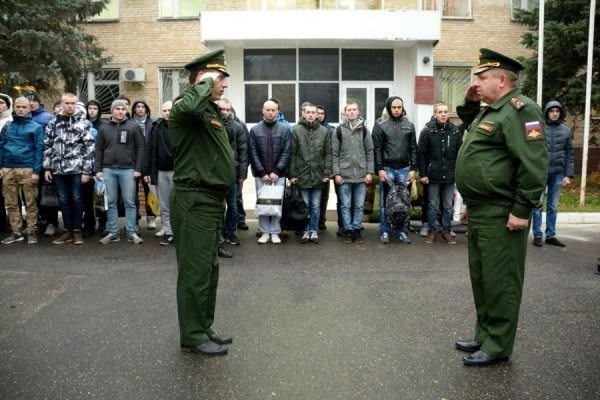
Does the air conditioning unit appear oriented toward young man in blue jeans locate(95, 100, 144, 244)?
yes

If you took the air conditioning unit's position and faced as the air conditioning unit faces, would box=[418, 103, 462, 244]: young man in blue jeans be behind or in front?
in front

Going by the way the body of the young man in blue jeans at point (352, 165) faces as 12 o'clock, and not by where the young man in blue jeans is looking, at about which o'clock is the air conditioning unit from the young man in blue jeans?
The air conditioning unit is roughly at 5 o'clock from the young man in blue jeans.

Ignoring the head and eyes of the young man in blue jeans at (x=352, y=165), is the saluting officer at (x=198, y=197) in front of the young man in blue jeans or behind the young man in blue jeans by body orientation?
in front

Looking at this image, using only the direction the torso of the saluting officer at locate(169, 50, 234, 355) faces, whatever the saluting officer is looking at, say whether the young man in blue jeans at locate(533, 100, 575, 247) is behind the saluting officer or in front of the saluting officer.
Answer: in front

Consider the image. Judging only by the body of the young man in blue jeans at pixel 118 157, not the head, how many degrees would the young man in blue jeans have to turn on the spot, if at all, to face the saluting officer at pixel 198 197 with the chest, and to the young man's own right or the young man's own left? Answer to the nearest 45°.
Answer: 0° — they already face them

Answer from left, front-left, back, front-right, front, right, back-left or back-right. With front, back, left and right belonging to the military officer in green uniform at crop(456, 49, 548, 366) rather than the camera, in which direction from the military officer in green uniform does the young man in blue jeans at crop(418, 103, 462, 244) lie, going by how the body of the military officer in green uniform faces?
right

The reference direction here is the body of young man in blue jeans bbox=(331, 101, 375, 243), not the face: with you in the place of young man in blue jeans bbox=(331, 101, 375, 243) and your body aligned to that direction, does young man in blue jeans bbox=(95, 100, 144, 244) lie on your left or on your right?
on your right

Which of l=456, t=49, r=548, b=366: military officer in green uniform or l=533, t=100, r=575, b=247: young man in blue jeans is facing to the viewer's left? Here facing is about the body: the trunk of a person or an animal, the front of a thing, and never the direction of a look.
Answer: the military officer in green uniform

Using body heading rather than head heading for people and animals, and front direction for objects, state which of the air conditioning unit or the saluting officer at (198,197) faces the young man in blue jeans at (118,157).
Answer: the air conditioning unit

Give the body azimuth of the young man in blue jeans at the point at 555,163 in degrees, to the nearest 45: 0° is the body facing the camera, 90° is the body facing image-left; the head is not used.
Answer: approximately 0°

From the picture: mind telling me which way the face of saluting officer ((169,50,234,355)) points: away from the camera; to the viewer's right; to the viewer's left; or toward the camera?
to the viewer's right

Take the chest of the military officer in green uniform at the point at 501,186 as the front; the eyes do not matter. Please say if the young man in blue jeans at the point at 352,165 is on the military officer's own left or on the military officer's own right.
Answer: on the military officer's own right

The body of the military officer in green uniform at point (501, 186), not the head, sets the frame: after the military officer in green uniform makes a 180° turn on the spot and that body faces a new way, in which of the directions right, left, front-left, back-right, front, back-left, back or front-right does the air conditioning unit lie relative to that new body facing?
back-left

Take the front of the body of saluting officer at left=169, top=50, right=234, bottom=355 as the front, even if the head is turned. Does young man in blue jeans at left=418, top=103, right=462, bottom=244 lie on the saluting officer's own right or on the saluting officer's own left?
on the saluting officer's own left

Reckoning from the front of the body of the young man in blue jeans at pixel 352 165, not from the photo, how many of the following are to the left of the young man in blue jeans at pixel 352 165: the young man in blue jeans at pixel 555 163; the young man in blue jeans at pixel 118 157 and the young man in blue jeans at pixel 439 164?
2
